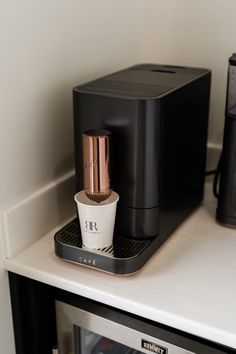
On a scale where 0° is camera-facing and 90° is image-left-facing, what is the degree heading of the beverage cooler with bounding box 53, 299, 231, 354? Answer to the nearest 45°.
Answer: approximately 45°

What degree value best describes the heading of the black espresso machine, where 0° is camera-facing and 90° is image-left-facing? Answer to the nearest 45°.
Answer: approximately 45°
